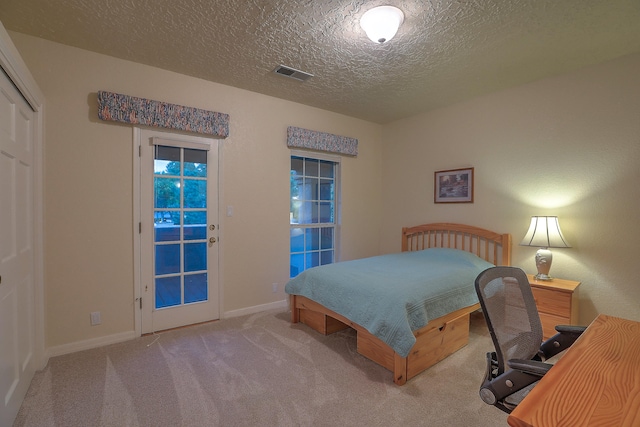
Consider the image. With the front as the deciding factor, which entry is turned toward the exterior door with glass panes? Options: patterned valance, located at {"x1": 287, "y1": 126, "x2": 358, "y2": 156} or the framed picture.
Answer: the framed picture

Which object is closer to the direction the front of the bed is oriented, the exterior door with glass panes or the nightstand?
the exterior door with glass panes

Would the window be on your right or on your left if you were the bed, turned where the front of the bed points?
on your right

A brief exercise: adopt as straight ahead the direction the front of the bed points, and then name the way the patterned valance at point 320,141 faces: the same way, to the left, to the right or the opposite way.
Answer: to the left

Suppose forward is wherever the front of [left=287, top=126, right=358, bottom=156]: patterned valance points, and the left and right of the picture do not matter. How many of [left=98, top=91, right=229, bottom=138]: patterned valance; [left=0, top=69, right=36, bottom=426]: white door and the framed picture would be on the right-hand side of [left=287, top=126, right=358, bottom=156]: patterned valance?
2

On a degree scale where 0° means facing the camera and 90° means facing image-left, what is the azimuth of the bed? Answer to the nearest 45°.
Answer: approximately 45°

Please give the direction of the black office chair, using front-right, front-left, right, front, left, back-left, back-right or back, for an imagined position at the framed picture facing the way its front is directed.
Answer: front-left

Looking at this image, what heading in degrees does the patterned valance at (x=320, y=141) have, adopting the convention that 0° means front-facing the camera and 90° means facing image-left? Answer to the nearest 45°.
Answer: approximately 315°

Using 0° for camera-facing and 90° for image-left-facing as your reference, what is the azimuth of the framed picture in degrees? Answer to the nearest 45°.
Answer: approximately 45°

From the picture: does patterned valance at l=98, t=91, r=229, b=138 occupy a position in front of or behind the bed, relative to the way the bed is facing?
in front

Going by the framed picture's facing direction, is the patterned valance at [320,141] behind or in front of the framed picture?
in front

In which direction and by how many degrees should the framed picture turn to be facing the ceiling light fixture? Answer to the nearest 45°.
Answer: approximately 45° to its left

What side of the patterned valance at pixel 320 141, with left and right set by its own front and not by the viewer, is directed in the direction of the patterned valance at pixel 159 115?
right

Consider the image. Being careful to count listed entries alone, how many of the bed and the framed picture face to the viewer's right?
0

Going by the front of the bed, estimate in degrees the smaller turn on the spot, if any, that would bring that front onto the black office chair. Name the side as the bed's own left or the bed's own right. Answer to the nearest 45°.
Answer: approximately 90° to the bed's own left
